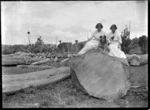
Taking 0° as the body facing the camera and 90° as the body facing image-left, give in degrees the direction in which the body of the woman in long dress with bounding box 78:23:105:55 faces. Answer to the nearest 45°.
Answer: approximately 45°

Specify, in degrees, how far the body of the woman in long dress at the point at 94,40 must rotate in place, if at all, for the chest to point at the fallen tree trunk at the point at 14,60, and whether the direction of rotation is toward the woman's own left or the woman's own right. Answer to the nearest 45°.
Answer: approximately 90° to the woman's own right
